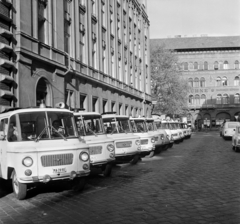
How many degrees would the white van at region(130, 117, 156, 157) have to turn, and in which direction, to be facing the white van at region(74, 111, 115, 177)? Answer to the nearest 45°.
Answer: approximately 45° to its right

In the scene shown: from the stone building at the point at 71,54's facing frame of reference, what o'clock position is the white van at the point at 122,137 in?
The white van is roughly at 1 o'clock from the stone building.

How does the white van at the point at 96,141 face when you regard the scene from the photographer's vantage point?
facing the viewer and to the right of the viewer

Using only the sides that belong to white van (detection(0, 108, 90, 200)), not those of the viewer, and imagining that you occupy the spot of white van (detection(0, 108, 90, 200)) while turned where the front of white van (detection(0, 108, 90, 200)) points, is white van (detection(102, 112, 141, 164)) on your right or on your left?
on your left

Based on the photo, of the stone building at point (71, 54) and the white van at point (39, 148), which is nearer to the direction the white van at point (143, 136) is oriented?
the white van

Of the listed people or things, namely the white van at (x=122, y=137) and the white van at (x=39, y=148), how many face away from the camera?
0

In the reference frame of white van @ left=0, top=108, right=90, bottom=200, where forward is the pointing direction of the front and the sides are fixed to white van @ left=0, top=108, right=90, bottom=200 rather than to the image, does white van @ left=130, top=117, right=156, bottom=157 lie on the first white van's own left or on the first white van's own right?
on the first white van's own left

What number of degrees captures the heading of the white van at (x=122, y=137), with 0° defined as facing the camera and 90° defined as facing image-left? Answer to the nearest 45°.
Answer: approximately 315°
